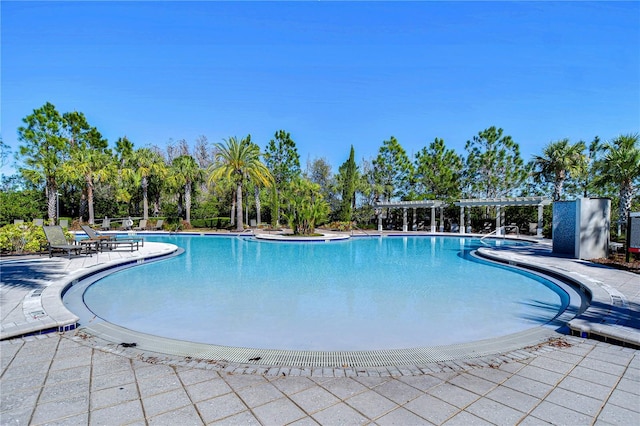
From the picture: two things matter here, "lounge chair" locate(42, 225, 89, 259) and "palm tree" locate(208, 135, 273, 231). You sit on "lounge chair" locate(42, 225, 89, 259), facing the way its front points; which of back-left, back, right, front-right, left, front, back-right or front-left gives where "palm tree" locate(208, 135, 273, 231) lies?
left

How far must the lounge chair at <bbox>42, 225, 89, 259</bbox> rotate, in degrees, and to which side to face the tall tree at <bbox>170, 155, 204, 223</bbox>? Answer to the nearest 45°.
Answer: approximately 90° to its left

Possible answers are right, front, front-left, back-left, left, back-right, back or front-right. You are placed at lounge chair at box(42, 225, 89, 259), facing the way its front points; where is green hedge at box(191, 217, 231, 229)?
left

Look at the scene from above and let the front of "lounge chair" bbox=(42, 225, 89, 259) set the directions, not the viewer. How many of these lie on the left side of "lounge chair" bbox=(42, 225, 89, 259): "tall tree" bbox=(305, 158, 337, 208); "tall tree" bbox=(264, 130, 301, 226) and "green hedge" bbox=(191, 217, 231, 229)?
3

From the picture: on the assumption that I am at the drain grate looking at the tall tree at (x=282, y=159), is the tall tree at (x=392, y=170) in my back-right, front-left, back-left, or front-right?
front-right

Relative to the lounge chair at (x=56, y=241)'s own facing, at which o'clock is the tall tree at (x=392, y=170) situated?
The tall tree is roughly at 10 o'clock from the lounge chair.

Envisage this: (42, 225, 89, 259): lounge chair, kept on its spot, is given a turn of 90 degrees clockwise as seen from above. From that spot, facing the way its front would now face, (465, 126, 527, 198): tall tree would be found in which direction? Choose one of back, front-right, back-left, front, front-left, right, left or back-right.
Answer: back-left

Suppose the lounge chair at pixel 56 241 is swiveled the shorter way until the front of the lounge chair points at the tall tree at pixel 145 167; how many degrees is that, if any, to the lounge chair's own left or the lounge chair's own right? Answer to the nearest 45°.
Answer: approximately 135° to the lounge chair's own left

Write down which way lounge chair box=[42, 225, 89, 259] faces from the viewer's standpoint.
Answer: facing the viewer and to the right of the viewer

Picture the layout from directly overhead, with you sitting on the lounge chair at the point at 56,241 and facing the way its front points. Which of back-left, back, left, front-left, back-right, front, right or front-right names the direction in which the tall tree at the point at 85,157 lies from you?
back-left

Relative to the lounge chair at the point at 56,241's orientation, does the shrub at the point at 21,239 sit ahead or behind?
behind

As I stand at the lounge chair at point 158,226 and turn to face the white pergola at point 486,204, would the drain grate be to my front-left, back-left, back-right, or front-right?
front-right

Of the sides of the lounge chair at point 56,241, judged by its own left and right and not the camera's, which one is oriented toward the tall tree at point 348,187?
left

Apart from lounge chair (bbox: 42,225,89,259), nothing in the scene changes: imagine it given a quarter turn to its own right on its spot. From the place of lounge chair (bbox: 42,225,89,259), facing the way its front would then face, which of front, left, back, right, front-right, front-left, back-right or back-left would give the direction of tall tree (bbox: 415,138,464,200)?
back-left

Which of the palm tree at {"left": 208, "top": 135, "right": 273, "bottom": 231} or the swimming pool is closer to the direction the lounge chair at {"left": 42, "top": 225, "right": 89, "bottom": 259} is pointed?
the swimming pool

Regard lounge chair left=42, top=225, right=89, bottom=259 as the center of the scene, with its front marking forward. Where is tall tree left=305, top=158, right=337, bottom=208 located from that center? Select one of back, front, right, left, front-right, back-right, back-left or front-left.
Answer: left

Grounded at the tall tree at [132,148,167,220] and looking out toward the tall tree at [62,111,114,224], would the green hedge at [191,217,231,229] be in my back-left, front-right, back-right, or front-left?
back-left

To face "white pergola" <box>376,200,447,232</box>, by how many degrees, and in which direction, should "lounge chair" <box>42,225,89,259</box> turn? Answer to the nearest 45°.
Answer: approximately 45° to its left

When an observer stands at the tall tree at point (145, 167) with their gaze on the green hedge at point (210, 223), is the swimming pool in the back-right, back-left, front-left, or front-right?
front-right
